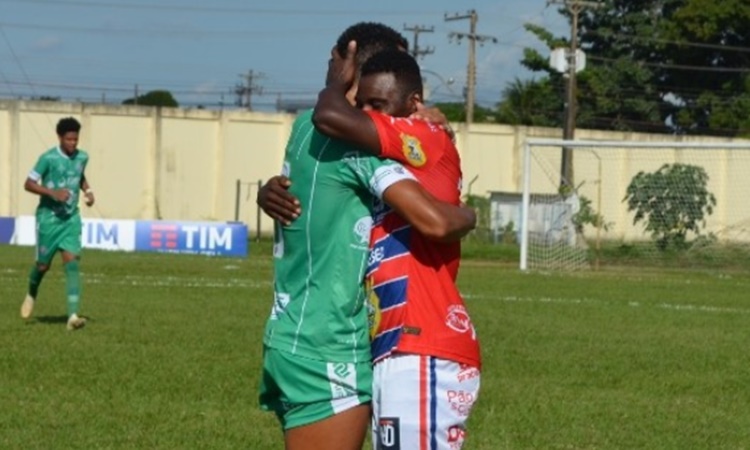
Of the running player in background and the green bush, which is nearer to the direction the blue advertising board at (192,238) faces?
the running player in background

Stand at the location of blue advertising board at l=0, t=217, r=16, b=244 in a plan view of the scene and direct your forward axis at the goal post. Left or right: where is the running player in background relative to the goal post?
right

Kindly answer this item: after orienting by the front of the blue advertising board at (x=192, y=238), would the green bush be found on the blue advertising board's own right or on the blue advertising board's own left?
on the blue advertising board's own left

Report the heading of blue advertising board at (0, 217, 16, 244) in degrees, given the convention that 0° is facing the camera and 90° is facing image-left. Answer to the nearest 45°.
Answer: approximately 0°

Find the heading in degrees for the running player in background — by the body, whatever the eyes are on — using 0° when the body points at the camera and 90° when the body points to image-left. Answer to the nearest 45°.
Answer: approximately 315°

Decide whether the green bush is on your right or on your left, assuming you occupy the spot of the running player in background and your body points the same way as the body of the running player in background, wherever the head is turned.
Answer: on your left

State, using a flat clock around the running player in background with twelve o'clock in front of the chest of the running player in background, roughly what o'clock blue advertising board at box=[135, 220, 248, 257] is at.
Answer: The blue advertising board is roughly at 8 o'clock from the running player in background.

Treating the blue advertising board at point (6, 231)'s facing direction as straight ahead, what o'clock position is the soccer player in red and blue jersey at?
The soccer player in red and blue jersey is roughly at 12 o'clock from the blue advertising board.
